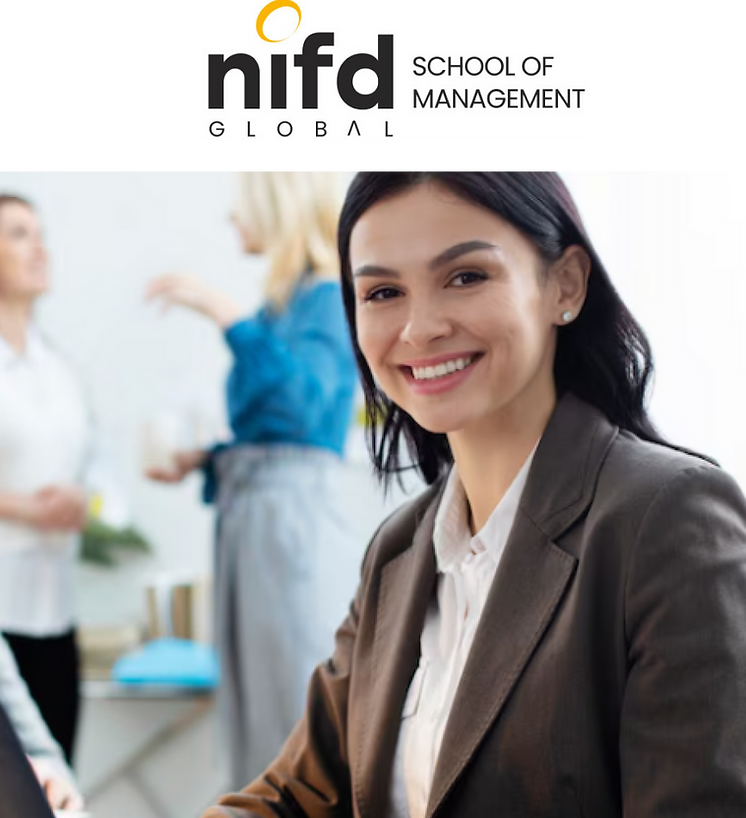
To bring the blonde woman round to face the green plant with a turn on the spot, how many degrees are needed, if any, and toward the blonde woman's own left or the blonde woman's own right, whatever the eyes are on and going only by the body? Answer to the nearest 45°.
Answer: approximately 45° to the blonde woman's own right

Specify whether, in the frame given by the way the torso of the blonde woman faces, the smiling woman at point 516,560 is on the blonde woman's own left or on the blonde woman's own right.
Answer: on the blonde woman's own left

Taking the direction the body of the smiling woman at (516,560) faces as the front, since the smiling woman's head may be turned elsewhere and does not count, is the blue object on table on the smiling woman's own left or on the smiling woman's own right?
on the smiling woman's own right

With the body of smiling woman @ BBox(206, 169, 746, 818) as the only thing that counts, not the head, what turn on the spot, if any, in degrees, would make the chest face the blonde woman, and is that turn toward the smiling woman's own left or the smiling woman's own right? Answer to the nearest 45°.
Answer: approximately 135° to the smiling woman's own right

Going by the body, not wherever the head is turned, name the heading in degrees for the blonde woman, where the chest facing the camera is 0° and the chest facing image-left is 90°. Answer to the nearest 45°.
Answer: approximately 90°

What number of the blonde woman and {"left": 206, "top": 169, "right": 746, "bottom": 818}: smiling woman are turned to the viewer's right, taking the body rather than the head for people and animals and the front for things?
0

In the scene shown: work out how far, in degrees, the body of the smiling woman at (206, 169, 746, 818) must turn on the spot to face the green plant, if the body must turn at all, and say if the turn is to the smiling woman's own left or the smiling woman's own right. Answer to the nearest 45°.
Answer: approximately 90° to the smiling woman's own right

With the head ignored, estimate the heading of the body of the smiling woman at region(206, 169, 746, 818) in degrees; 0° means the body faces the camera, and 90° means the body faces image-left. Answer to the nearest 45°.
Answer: approximately 45°
